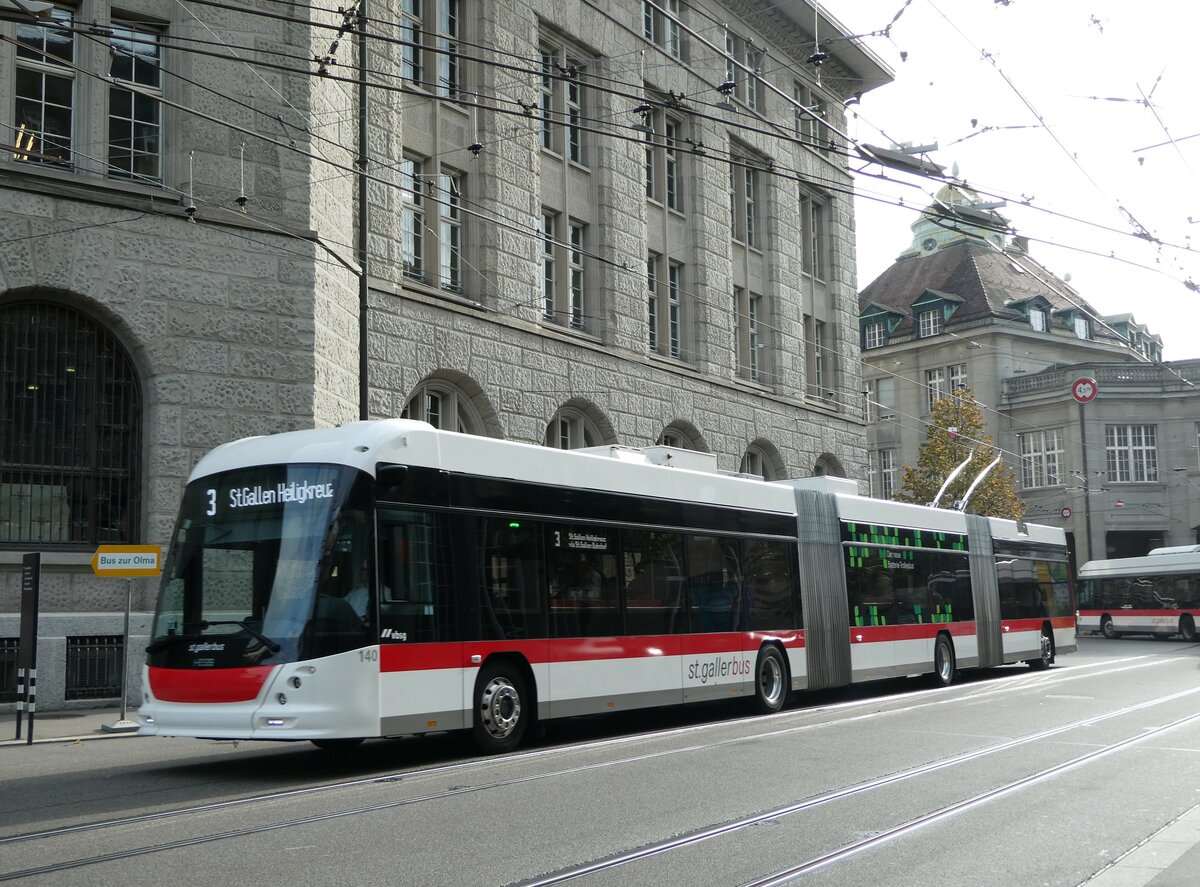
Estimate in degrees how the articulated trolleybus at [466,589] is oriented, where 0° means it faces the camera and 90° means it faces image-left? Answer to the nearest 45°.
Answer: approximately 45°

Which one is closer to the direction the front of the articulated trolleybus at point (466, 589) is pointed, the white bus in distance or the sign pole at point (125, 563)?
the sign pole

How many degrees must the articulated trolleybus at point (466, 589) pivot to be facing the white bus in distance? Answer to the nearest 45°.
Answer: approximately 180°
